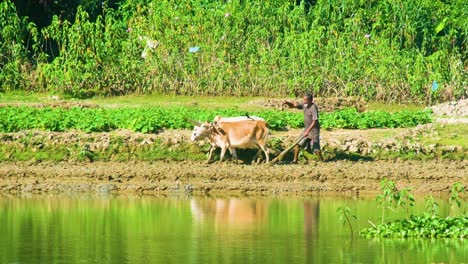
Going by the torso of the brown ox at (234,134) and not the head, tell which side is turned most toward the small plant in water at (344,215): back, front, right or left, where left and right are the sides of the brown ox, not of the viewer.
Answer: left

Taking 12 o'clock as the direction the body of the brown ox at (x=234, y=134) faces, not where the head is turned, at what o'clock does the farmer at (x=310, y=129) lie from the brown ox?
The farmer is roughly at 6 o'clock from the brown ox.

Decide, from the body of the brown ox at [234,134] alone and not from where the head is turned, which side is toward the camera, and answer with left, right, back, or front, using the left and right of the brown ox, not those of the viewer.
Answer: left
